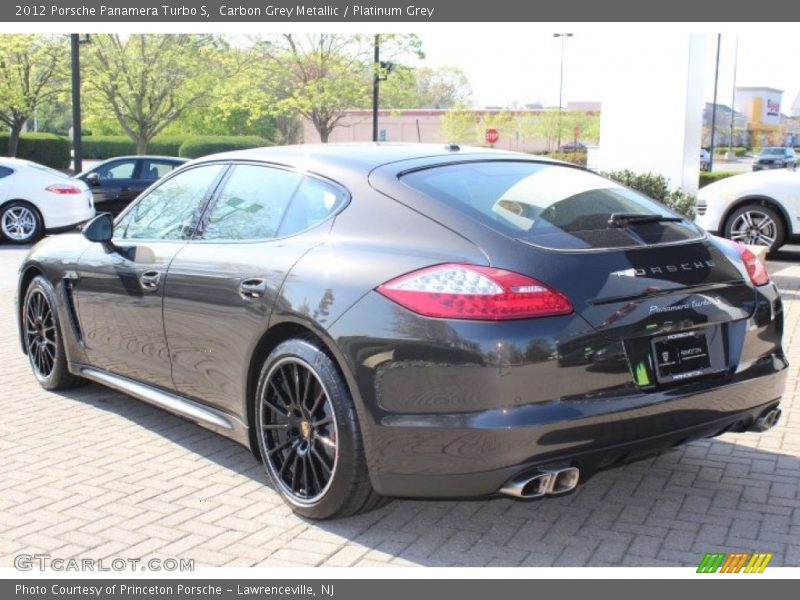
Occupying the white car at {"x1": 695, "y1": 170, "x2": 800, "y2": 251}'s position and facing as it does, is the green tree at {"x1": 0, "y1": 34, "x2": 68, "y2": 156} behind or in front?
in front

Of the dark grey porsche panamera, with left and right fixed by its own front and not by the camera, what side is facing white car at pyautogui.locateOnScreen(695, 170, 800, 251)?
right

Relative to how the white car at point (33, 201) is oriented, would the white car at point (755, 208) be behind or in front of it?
behind

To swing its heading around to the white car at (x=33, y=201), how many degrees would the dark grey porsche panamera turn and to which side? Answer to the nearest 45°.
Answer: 0° — it already faces it

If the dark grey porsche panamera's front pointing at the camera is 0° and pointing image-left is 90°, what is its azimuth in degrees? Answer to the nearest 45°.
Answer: approximately 135°

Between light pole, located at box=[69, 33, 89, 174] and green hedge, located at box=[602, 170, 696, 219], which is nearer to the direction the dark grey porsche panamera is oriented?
the light pole

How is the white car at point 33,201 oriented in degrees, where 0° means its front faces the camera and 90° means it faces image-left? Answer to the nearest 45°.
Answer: approximately 90°

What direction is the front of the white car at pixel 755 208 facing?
to the viewer's left

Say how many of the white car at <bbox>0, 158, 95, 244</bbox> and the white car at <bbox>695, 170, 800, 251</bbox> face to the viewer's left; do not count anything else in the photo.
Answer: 2

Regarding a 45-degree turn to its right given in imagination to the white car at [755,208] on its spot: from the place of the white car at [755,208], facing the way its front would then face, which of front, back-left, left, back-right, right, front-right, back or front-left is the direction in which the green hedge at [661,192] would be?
left

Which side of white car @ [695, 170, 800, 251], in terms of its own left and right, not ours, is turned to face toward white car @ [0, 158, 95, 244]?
front

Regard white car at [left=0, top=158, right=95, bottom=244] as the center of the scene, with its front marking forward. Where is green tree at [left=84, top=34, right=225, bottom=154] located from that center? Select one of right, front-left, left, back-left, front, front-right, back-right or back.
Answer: right
